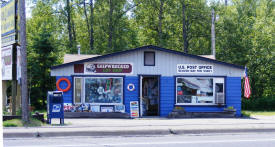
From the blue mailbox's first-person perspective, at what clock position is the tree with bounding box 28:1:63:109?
The tree is roughly at 6 o'clock from the blue mailbox.

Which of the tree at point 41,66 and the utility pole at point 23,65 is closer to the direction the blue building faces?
the utility pole

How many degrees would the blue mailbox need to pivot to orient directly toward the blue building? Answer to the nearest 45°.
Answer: approximately 135° to its left

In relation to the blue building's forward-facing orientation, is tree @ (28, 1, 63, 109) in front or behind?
behind

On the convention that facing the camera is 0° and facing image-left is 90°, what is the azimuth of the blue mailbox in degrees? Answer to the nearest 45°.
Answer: approximately 0°

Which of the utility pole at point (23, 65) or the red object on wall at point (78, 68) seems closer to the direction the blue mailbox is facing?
the utility pole

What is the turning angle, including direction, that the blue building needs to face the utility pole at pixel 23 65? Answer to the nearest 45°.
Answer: approximately 45° to its right

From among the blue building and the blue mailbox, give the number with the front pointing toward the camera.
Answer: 2

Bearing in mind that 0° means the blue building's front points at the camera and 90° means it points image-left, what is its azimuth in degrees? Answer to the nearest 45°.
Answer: approximately 0°
